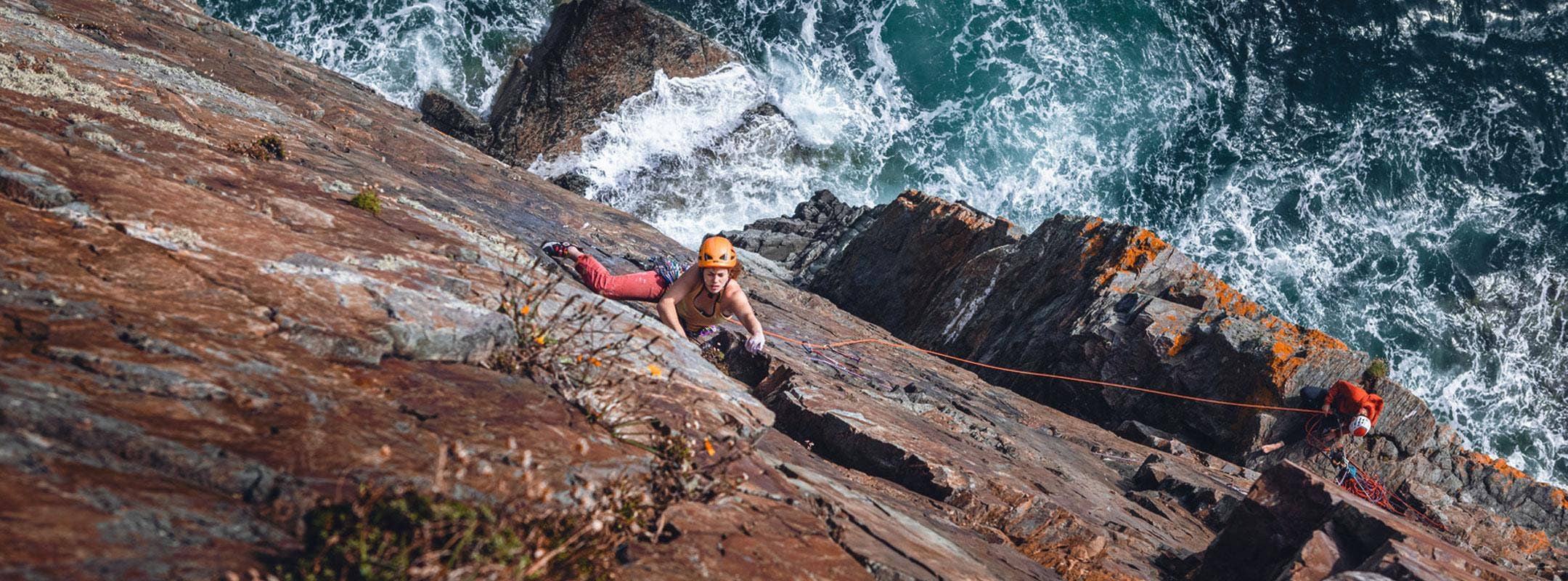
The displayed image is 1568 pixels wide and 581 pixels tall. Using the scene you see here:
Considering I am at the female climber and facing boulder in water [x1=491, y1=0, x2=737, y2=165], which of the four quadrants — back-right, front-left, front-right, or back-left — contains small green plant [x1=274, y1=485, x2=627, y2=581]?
back-left

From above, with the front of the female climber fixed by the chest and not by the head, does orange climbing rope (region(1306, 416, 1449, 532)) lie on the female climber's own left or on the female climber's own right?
on the female climber's own left

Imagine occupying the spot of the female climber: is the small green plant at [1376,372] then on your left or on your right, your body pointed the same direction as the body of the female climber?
on your left

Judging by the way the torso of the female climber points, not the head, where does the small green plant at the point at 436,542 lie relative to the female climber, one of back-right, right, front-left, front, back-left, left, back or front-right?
front

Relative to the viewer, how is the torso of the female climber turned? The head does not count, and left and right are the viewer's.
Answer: facing the viewer

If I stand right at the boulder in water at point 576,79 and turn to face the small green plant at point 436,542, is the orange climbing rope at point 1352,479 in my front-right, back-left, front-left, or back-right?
front-left

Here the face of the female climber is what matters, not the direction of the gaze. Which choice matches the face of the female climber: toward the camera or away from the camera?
toward the camera

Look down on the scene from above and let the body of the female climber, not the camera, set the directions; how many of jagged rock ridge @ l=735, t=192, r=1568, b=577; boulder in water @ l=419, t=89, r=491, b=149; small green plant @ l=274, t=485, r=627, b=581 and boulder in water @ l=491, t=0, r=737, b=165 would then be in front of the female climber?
1

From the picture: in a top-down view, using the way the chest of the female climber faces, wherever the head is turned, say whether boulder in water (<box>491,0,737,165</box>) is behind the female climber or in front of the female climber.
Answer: behind

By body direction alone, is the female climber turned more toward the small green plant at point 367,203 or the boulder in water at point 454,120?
the small green plant

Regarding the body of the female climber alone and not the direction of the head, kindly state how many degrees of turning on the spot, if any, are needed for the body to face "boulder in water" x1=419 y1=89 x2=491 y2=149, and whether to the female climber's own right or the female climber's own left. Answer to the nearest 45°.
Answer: approximately 180°
